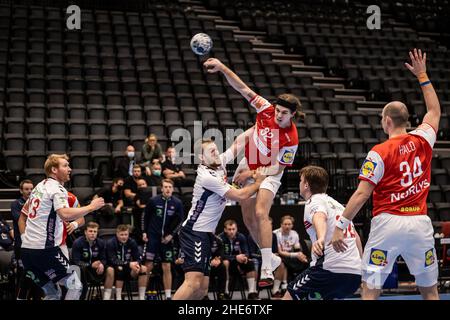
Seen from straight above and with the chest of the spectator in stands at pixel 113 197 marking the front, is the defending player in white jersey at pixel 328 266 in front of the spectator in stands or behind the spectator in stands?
in front

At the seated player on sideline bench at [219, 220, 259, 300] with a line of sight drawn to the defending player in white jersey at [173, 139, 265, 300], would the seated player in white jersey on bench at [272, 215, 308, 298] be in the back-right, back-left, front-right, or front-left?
back-left

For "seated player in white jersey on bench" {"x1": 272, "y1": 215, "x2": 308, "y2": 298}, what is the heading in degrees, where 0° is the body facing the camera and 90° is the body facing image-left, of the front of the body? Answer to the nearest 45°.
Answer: approximately 0°

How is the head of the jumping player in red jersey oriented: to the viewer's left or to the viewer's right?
to the viewer's left

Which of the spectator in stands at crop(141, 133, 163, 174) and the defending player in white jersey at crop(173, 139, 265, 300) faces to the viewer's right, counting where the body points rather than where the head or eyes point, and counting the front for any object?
the defending player in white jersey

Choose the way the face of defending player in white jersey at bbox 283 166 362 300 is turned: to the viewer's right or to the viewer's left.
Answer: to the viewer's left

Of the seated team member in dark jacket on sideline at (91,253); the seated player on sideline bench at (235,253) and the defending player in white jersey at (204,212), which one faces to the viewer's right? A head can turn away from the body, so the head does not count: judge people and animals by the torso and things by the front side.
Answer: the defending player in white jersey

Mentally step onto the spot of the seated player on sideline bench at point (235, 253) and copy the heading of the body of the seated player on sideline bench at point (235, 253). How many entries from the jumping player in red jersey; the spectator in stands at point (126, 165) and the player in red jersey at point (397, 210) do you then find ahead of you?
2
